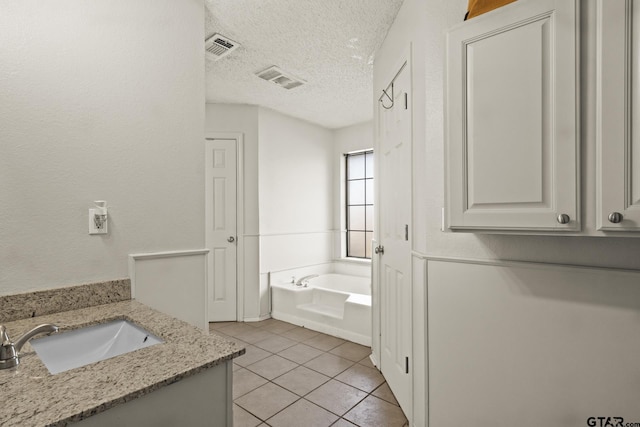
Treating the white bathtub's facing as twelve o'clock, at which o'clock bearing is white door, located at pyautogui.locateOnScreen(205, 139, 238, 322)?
The white door is roughly at 2 o'clock from the white bathtub.

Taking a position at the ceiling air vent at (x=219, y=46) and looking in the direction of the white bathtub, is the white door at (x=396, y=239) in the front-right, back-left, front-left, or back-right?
front-right

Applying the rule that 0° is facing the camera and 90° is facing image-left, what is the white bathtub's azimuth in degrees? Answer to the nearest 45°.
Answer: approximately 45°

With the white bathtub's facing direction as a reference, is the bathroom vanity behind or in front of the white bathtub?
in front

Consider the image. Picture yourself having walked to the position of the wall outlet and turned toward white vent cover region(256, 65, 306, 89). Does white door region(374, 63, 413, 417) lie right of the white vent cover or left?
right

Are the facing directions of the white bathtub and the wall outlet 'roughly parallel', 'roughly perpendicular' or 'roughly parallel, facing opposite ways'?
roughly perpendicular

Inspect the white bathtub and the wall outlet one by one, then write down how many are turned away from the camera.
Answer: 0

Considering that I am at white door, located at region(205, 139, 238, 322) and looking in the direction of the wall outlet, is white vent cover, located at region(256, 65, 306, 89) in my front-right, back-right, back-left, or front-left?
front-left

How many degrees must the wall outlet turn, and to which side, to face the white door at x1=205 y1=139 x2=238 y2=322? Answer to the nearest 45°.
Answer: approximately 135° to its left

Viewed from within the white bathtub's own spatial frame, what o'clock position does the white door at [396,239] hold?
The white door is roughly at 10 o'clock from the white bathtub.
